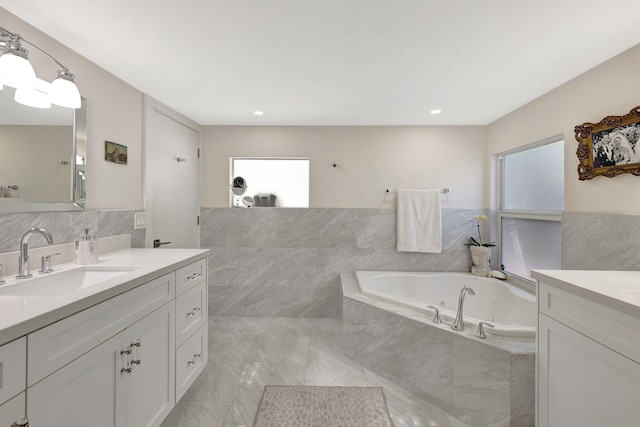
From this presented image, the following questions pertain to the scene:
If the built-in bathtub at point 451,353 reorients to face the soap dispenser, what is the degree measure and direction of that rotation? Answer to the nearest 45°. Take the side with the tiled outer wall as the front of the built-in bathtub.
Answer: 0° — it already faces it

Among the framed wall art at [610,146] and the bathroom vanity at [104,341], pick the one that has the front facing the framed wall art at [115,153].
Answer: the framed wall art at [610,146]

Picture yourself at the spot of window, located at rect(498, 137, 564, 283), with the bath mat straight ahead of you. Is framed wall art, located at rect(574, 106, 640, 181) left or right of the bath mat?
left

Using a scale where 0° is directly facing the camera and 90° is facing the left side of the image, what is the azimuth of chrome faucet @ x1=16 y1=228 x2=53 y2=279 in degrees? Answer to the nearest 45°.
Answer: approximately 315°

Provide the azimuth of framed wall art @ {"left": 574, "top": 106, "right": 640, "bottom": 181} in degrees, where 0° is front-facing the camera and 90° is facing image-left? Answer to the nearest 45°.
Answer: approximately 45°

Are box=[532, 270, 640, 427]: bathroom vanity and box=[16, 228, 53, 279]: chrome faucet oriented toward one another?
yes

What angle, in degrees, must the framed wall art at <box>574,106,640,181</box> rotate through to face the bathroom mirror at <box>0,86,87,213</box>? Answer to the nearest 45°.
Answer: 0° — it already faces it
